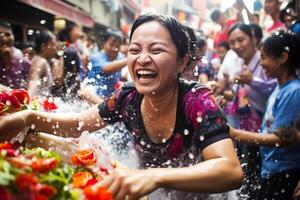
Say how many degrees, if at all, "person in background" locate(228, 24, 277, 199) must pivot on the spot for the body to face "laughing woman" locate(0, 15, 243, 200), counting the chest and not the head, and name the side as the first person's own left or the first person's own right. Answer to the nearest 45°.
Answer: approximately 45° to the first person's own left

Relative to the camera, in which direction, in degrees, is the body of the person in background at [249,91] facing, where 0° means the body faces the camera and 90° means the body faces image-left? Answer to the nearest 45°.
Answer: approximately 45°

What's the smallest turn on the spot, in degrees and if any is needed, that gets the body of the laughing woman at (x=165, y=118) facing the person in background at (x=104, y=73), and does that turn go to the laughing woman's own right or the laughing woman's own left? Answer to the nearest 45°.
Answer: approximately 135° to the laughing woman's own right

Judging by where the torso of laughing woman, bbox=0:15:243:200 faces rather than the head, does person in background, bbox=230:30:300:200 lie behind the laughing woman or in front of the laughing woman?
behind

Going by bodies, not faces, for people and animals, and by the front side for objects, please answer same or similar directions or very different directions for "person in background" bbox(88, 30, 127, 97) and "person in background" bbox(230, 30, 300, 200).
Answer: very different directions

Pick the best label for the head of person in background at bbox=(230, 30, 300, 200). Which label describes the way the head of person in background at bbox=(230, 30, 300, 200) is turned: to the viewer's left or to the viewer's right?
to the viewer's left
